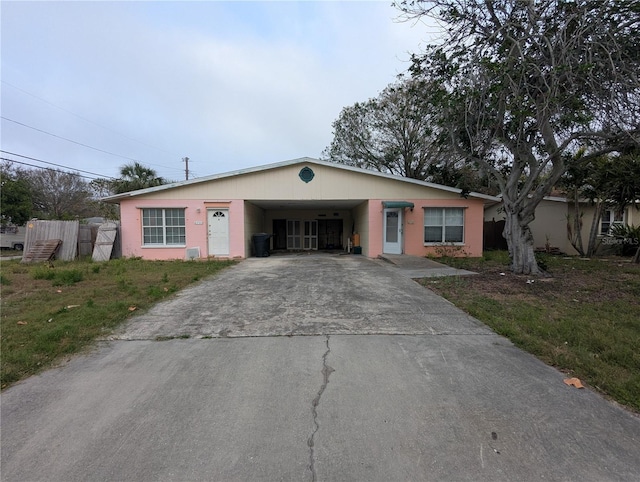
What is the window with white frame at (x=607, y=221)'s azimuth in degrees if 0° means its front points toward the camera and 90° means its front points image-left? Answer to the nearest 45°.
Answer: approximately 0°

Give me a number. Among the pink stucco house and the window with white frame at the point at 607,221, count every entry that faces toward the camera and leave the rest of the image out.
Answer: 2

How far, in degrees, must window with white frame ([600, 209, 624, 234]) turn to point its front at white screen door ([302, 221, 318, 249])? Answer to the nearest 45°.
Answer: approximately 45° to its right

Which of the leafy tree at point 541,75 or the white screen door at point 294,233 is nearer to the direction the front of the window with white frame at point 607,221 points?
the leafy tree

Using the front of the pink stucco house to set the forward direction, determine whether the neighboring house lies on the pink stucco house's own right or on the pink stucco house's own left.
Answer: on the pink stucco house's own left

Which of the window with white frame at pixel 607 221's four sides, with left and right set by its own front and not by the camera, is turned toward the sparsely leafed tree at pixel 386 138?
right

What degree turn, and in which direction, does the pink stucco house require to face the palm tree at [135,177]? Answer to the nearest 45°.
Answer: approximately 135° to its right
